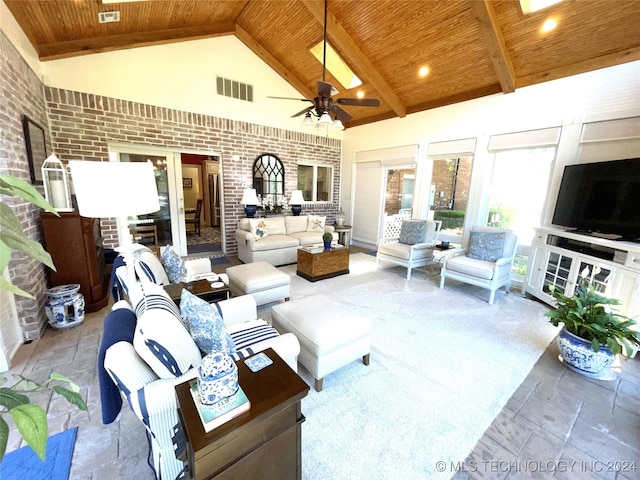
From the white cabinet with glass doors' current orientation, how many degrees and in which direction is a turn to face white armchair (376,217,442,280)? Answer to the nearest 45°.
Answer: approximately 45° to its right

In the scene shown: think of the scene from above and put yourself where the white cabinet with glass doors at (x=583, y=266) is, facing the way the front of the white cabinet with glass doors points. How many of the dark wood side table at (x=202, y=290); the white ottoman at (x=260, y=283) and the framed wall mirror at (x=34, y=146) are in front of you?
3

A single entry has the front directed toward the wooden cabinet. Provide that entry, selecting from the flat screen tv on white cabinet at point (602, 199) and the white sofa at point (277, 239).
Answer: the flat screen tv on white cabinet

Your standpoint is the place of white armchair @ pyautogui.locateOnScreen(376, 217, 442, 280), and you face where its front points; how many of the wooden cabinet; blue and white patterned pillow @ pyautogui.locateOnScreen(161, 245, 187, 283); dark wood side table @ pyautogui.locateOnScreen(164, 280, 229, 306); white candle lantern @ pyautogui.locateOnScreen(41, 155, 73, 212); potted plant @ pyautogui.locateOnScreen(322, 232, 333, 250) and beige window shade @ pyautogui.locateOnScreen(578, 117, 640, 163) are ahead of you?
5

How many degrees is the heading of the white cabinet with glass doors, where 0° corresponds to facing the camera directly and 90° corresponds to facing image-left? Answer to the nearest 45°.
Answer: approximately 45°

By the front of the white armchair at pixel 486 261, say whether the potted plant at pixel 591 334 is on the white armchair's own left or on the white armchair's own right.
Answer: on the white armchair's own left

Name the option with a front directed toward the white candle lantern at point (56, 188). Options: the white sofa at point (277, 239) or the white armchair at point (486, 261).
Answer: the white armchair

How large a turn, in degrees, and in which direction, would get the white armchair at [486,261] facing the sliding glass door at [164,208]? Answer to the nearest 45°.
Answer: approximately 45° to its right

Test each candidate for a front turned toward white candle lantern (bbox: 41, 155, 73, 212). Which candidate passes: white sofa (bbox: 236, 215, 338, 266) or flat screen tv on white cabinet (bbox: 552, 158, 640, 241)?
the flat screen tv on white cabinet

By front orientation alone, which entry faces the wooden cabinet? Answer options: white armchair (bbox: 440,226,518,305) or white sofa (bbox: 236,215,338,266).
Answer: the white armchair

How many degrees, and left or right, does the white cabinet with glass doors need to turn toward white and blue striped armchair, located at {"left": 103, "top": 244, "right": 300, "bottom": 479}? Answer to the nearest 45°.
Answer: approximately 45° to its left

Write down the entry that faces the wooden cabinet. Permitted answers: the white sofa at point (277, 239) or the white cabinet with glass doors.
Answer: the white cabinet with glass doors

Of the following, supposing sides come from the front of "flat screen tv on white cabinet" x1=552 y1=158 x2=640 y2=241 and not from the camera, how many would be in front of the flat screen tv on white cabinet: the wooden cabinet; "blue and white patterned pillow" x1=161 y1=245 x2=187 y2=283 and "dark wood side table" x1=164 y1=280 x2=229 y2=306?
3
